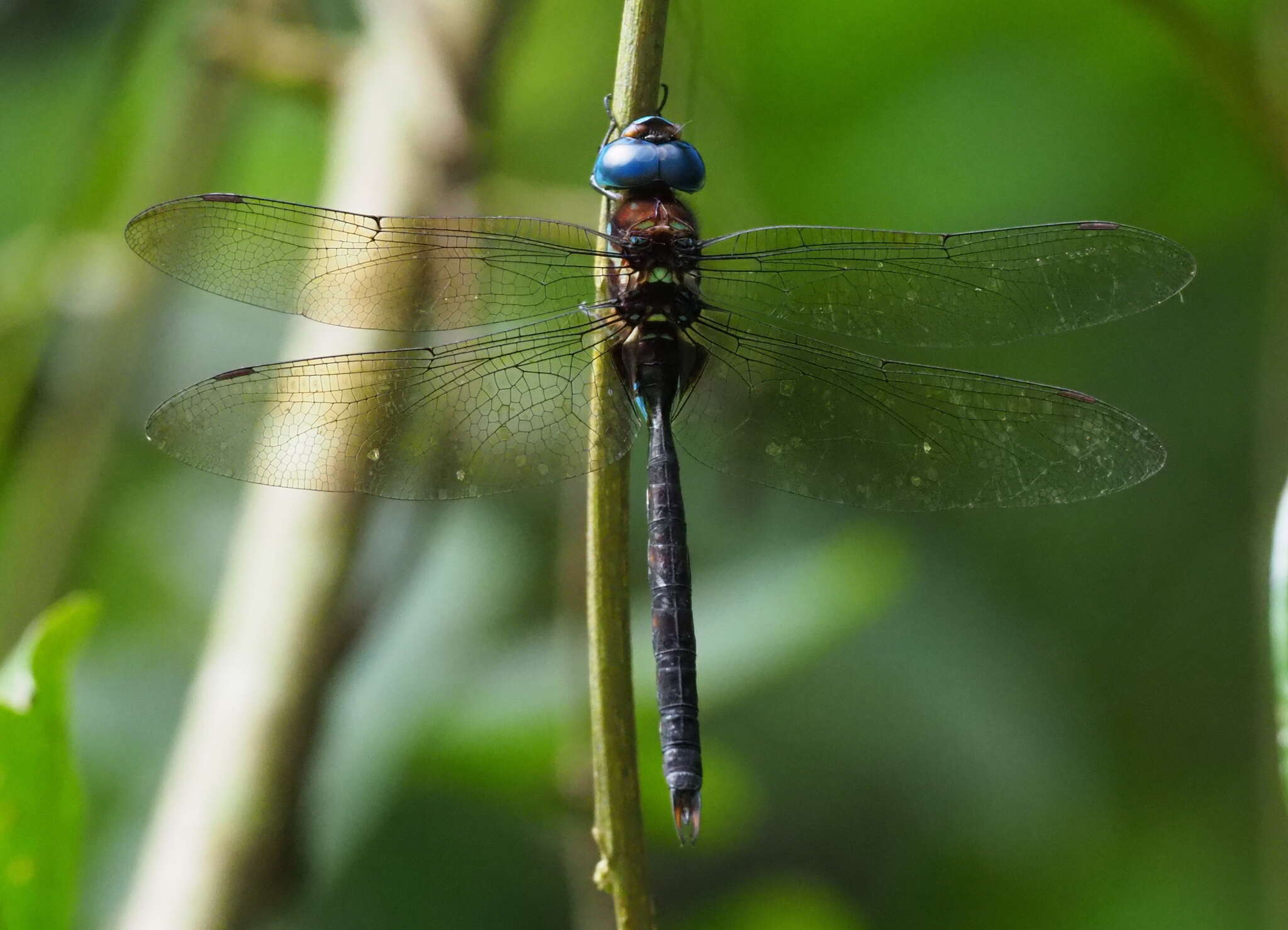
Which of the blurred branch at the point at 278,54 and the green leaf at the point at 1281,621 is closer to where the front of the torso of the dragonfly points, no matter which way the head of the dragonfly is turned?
the blurred branch

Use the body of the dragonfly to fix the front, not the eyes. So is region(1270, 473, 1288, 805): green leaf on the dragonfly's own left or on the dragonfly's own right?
on the dragonfly's own right

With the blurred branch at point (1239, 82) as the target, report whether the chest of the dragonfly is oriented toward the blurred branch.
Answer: no

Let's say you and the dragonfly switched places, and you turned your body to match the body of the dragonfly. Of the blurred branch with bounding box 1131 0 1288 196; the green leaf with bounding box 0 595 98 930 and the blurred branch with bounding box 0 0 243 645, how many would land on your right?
1

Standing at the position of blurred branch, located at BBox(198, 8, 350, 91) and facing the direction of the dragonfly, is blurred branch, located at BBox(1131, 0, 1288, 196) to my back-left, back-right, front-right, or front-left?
front-left

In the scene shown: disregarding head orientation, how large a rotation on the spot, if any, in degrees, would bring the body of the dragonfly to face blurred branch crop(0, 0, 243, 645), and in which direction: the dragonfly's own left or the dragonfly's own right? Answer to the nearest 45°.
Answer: approximately 45° to the dragonfly's own left

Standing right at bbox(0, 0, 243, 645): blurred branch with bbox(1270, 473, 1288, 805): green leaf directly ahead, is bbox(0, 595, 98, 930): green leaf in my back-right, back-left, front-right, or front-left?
front-right

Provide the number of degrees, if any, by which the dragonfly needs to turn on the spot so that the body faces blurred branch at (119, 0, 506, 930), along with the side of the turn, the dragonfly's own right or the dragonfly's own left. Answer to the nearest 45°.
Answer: approximately 45° to the dragonfly's own left

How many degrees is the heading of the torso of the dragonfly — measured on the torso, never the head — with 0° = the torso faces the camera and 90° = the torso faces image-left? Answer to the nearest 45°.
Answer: approximately 180°

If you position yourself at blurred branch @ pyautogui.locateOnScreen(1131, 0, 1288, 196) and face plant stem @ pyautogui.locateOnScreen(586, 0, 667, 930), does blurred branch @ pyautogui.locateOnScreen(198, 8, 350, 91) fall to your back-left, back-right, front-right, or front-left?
front-right

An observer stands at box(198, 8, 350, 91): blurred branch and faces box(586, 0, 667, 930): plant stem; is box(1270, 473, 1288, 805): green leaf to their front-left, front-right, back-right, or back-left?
front-left

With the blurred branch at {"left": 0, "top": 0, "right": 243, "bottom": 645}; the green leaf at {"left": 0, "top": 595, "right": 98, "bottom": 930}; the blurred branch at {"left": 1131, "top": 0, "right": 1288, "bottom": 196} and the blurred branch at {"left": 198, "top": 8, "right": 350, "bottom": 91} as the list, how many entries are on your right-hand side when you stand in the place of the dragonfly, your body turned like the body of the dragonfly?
1

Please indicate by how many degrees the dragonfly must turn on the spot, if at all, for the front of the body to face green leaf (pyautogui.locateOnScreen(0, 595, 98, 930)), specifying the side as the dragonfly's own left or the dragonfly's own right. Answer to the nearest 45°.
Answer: approximately 90° to the dragonfly's own left
